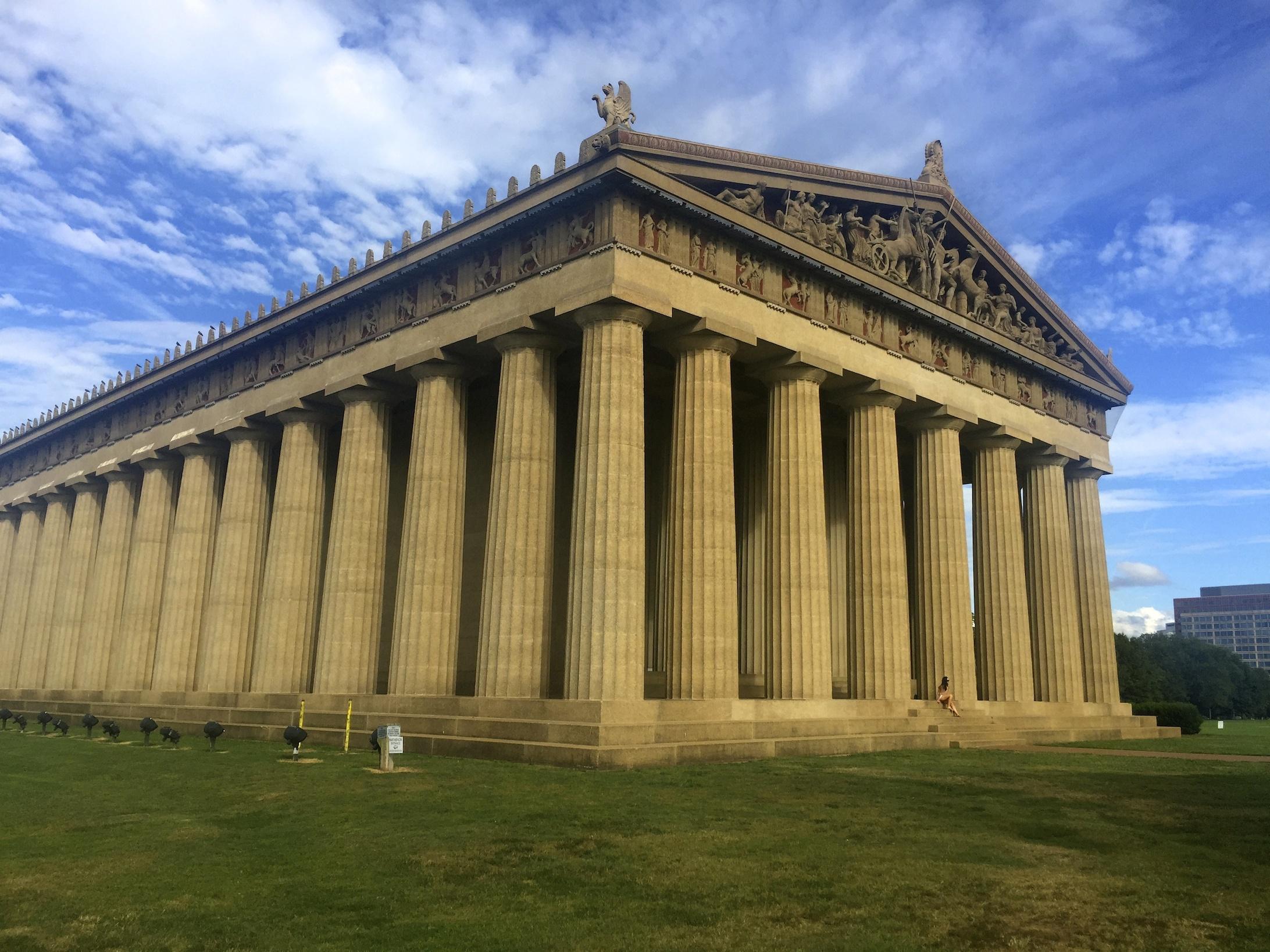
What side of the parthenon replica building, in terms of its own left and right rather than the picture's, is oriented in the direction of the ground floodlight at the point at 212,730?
right

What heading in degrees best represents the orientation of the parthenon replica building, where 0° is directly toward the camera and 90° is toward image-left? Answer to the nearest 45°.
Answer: approximately 315°
